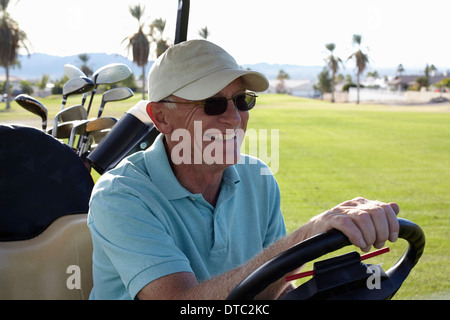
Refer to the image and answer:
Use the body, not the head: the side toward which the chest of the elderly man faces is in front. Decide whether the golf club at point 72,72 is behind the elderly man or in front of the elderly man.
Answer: behind

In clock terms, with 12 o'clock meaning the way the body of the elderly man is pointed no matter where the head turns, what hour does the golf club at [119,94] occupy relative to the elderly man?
The golf club is roughly at 7 o'clock from the elderly man.

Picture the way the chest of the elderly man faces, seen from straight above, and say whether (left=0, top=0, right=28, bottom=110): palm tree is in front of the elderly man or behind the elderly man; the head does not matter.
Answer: behind

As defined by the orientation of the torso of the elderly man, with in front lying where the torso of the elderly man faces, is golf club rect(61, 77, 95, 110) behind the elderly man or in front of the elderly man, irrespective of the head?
behind

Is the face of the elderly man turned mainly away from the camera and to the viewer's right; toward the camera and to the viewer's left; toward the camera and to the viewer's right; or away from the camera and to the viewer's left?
toward the camera and to the viewer's right

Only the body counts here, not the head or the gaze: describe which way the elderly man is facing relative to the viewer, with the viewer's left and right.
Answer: facing the viewer and to the right of the viewer
